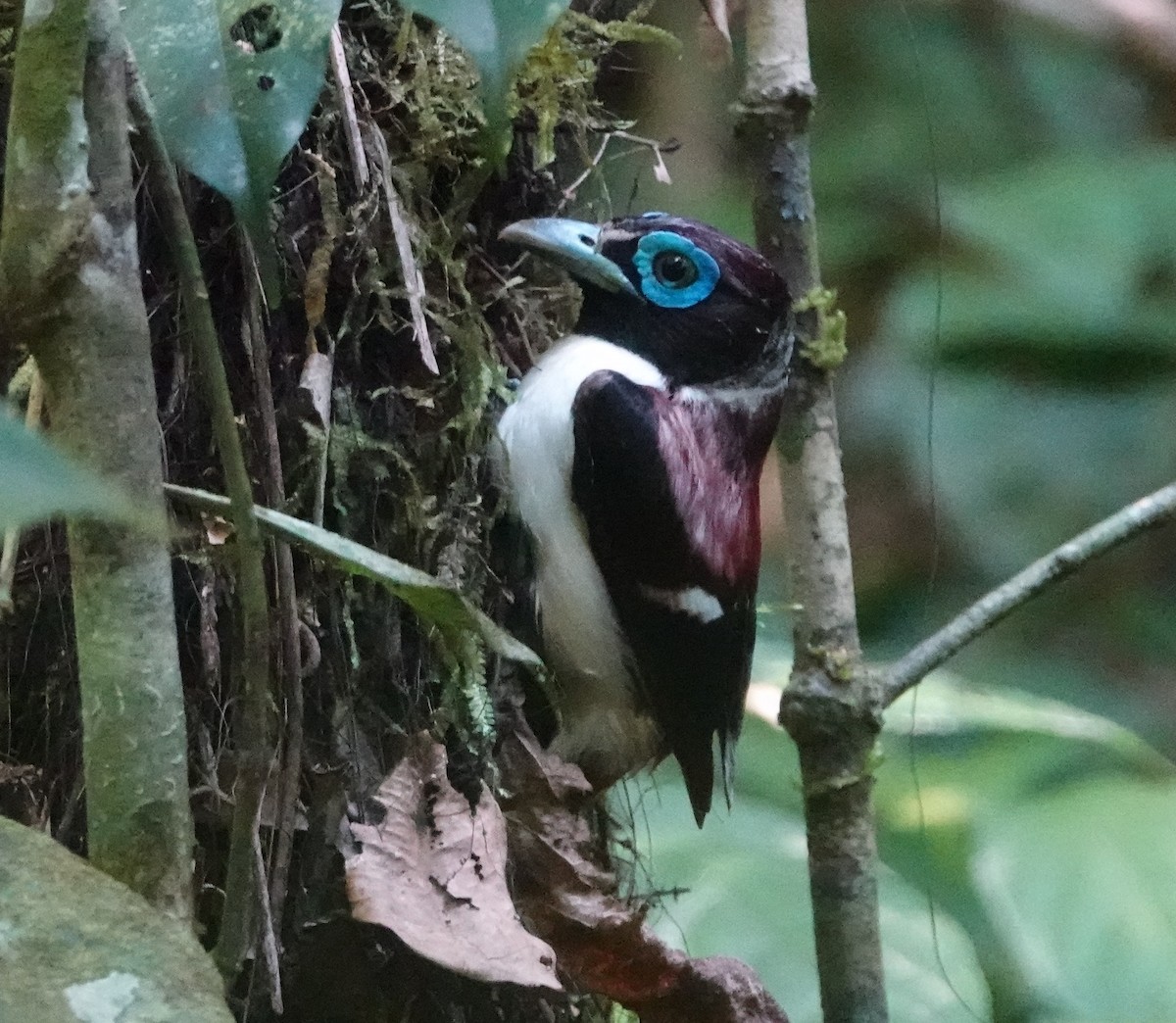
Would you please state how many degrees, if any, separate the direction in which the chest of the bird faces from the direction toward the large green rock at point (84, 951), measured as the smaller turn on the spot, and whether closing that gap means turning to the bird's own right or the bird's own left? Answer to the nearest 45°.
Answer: approximately 90° to the bird's own left

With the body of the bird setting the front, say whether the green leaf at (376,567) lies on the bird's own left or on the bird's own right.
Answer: on the bird's own left

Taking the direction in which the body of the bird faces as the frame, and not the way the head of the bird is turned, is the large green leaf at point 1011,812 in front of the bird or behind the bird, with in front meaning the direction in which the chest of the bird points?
behind

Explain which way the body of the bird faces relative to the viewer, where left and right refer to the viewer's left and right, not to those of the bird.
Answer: facing to the left of the viewer

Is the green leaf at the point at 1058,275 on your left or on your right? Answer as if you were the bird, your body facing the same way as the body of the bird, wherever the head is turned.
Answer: on your right
